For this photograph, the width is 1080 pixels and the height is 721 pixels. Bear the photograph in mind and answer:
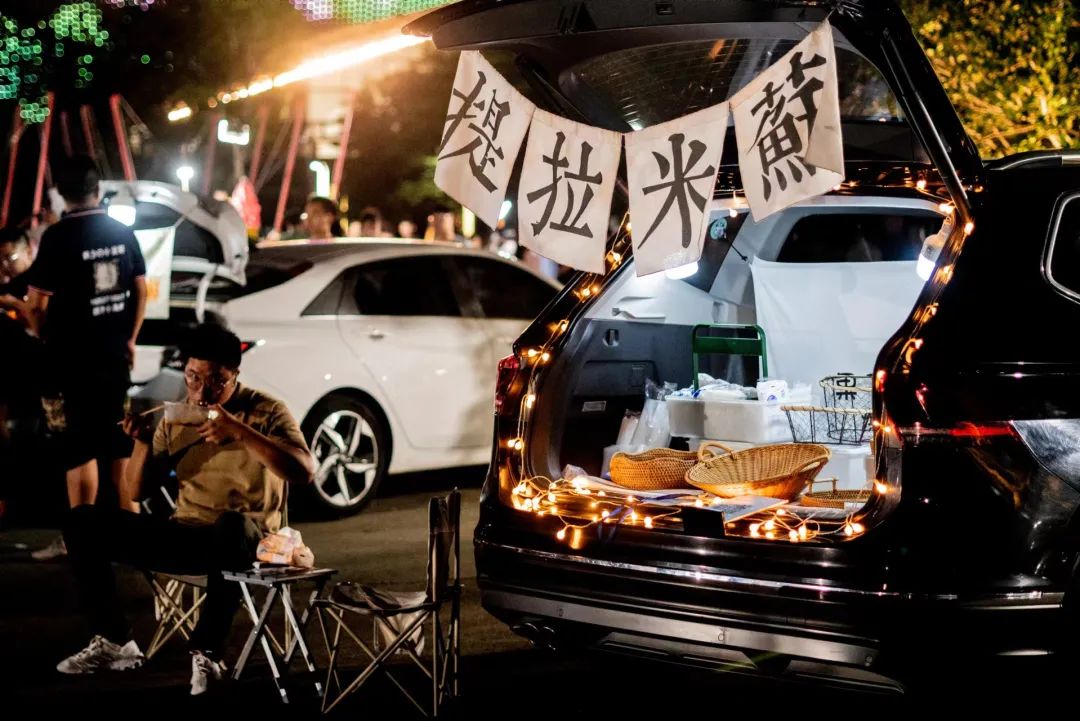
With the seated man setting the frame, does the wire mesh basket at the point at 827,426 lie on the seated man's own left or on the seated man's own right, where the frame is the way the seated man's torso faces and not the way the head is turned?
on the seated man's own left

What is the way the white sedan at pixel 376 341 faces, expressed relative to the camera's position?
facing away from the viewer and to the right of the viewer

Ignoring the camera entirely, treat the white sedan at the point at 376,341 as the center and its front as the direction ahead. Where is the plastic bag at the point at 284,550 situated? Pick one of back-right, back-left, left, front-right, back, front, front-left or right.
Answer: back-right

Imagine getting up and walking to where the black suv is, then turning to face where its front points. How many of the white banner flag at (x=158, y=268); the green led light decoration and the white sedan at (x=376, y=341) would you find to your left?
3

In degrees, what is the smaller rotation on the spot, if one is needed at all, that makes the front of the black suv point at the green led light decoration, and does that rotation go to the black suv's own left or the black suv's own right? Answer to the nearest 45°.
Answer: approximately 90° to the black suv's own left

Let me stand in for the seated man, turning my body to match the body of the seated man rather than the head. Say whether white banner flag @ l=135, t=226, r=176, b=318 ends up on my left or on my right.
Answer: on my right

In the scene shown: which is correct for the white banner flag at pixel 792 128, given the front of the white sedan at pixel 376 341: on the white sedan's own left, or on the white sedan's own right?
on the white sedan's own right

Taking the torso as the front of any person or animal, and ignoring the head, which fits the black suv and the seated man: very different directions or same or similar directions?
very different directions

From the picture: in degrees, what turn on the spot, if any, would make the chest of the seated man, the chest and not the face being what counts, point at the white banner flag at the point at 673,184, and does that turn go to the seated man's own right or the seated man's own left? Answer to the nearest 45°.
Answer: approximately 90° to the seated man's own left

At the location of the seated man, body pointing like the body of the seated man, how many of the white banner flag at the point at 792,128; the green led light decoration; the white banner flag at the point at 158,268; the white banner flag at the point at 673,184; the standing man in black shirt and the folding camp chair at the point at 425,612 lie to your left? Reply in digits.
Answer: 3

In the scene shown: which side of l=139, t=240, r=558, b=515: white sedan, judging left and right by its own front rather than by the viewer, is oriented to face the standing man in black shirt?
back
